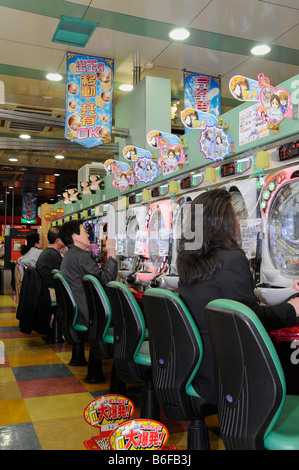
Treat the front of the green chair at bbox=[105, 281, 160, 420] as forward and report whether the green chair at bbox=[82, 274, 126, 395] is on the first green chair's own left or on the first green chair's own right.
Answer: on the first green chair's own left

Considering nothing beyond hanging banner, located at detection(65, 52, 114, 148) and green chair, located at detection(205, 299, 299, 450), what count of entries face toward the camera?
1

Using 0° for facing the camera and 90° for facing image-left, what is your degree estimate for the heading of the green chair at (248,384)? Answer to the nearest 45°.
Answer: approximately 225°

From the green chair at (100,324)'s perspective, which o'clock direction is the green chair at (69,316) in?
the green chair at (69,316) is roughly at 10 o'clock from the green chair at (100,324).

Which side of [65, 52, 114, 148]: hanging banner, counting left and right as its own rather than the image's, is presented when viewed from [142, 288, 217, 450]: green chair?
front

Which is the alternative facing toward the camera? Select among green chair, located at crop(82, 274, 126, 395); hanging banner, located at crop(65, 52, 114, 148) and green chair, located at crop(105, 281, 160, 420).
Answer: the hanging banner

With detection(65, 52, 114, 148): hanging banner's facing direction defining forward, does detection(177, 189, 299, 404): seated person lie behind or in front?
in front

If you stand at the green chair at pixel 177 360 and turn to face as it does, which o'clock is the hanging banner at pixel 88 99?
The hanging banner is roughly at 10 o'clock from the green chair.

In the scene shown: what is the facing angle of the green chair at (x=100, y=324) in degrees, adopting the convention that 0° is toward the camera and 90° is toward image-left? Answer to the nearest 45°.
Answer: approximately 225°

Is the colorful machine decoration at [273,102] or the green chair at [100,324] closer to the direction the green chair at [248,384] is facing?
the colorful machine decoration
